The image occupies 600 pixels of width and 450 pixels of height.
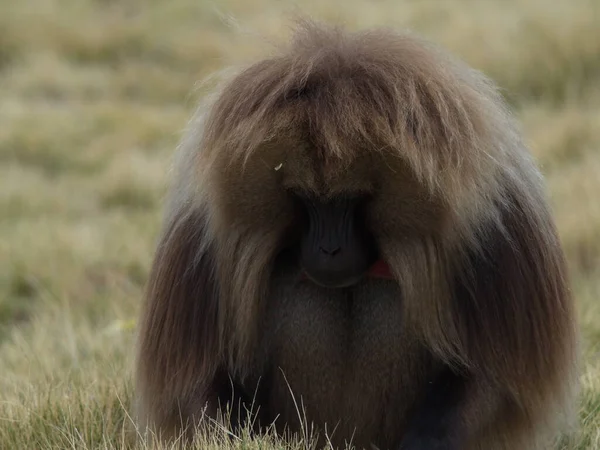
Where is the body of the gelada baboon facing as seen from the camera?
toward the camera
